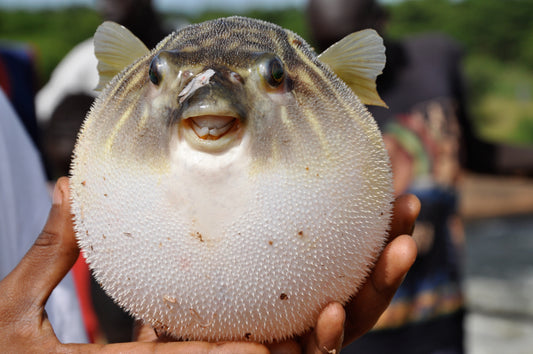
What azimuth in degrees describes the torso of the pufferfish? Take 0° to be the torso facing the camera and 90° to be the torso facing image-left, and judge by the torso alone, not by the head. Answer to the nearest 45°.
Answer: approximately 0°

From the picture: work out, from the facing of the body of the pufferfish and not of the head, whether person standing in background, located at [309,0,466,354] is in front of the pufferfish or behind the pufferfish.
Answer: behind
